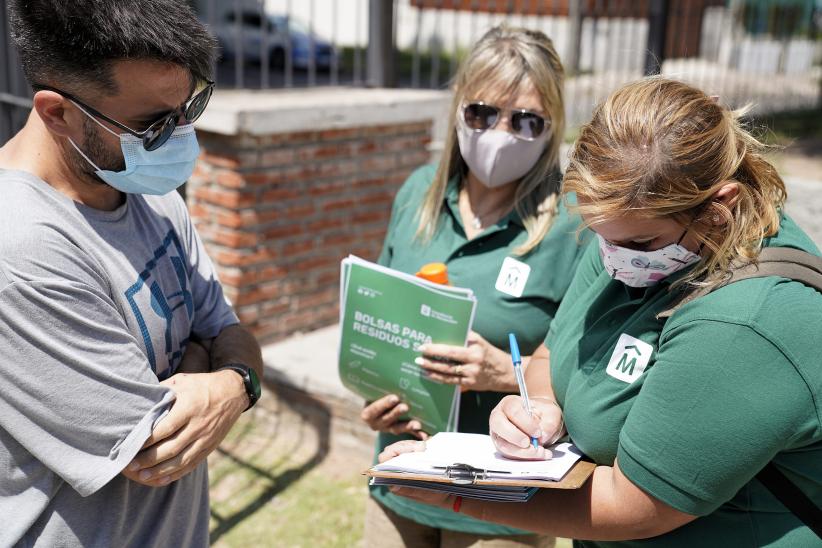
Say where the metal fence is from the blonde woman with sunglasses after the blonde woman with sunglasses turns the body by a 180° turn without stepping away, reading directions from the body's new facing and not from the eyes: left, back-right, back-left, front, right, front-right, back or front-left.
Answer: front

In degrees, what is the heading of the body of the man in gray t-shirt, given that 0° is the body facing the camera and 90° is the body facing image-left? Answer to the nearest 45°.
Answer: approximately 315°

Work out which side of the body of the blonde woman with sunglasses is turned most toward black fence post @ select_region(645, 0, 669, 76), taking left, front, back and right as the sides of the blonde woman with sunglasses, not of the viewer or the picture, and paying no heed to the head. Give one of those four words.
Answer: back

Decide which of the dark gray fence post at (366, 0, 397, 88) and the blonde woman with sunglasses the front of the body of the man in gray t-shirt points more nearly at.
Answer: the blonde woman with sunglasses

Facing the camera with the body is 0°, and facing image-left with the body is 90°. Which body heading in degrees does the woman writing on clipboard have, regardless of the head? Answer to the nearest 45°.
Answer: approximately 45°

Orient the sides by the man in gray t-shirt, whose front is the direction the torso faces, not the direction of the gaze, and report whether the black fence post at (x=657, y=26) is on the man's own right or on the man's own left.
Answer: on the man's own left

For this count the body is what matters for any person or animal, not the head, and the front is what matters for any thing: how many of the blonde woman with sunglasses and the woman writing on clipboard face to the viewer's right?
0

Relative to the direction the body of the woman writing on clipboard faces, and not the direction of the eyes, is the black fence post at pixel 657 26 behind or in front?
behind

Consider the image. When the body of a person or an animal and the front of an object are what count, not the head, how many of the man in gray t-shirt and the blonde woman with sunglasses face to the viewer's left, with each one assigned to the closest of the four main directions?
0

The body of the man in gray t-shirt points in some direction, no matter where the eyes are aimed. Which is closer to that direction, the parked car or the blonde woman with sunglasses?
the blonde woman with sunglasses

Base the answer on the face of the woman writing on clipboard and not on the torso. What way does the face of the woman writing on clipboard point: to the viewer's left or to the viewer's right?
to the viewer's left

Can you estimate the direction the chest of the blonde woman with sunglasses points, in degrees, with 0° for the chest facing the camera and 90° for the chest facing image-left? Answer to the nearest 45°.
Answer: approximately 0°
